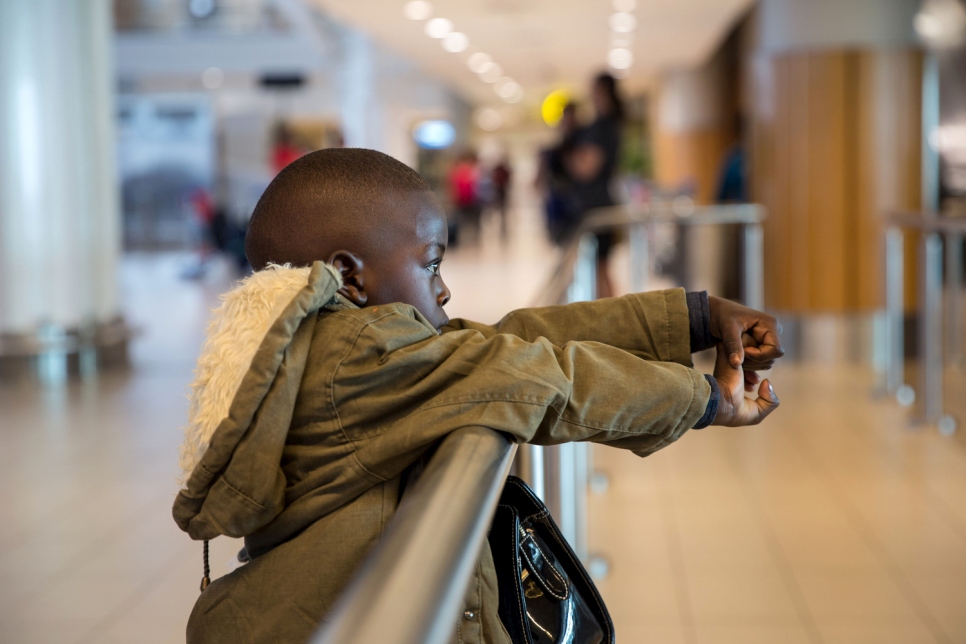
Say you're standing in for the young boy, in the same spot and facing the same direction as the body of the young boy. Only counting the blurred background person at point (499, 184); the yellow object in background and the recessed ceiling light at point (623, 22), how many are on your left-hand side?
3

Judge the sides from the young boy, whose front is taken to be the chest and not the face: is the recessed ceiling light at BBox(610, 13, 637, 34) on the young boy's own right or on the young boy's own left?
on the young boy's own left

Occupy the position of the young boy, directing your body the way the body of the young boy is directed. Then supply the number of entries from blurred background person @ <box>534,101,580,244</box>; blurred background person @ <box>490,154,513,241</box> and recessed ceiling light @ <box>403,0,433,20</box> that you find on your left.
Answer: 3

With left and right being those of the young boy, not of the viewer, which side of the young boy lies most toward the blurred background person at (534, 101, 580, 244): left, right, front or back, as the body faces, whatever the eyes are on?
left

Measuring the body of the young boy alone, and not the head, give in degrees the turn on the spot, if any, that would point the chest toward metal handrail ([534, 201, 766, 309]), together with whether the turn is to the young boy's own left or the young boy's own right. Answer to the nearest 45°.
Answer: approximately 90° to the young boy's own left

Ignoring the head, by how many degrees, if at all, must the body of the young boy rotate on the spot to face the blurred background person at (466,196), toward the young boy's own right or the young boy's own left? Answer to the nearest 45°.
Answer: approximately 90° to the young boy's own left

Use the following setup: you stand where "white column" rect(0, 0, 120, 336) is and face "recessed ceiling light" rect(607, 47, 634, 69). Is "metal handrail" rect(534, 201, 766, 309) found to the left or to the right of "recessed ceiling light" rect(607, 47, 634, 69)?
right

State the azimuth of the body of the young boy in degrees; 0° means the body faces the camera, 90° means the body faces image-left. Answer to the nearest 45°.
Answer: approximately 270°

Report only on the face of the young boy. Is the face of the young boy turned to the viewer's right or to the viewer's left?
to the viewer's right

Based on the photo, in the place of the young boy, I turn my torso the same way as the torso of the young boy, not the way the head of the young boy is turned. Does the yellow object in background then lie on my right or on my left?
on my left

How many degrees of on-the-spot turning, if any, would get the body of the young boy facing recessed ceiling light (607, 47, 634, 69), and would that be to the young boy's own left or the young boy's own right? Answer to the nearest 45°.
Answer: approximately 90° to the young boy's own left
